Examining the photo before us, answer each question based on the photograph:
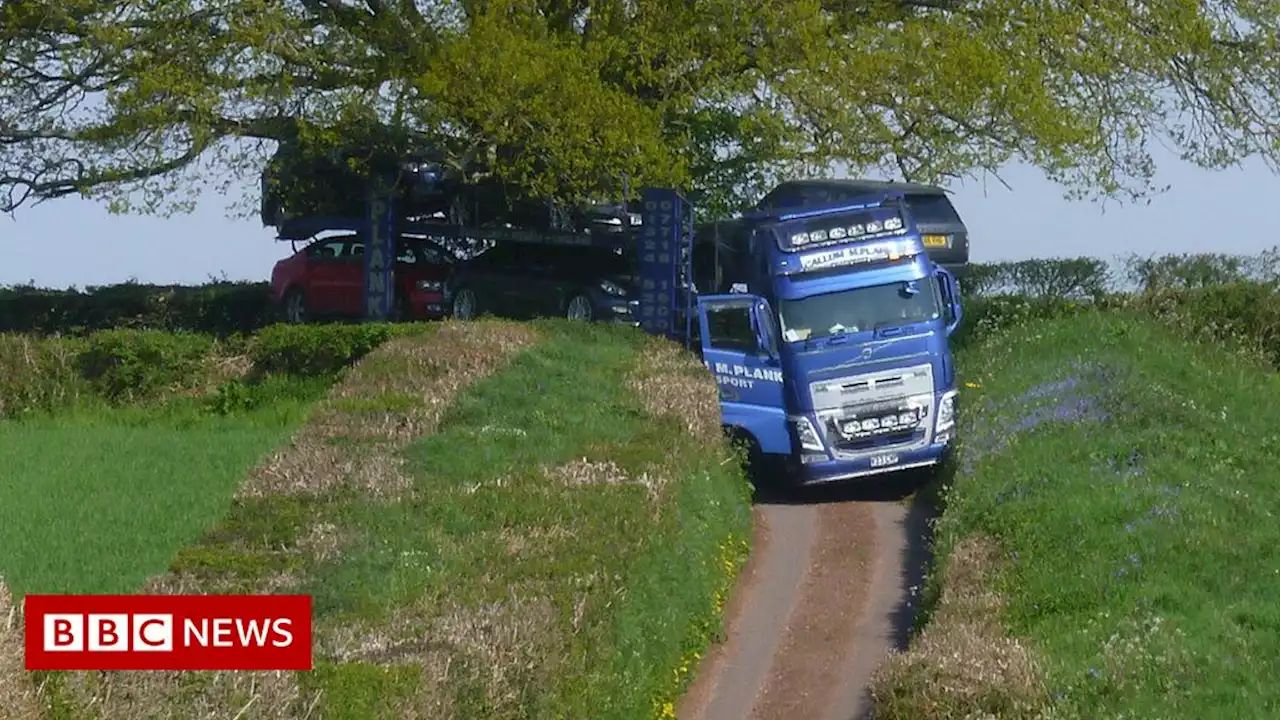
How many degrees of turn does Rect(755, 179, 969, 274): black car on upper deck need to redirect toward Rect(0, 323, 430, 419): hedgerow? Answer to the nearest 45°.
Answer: approximately 90° to its left

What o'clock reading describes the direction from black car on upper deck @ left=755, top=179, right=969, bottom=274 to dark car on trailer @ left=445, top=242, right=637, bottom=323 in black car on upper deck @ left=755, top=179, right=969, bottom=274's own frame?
The dark car on trailer is roughly at 10 o'clock from the black car on upper deck.

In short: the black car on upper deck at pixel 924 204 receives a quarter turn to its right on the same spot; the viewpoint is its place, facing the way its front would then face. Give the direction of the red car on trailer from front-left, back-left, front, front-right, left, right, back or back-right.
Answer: back-left

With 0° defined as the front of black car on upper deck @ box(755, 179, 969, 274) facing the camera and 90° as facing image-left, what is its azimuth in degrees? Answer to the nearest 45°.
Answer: approximately 135°
